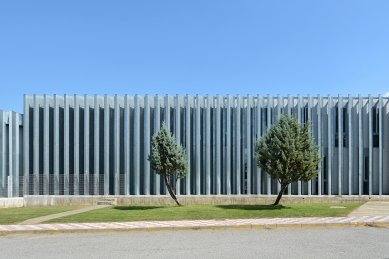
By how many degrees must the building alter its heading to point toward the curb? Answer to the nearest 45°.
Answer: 0° — it already faces it

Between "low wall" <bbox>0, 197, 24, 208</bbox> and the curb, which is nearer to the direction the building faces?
the curb

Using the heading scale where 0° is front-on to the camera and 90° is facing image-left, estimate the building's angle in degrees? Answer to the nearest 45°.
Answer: approximately 0°

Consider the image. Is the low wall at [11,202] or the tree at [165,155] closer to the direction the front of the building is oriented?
the tree
